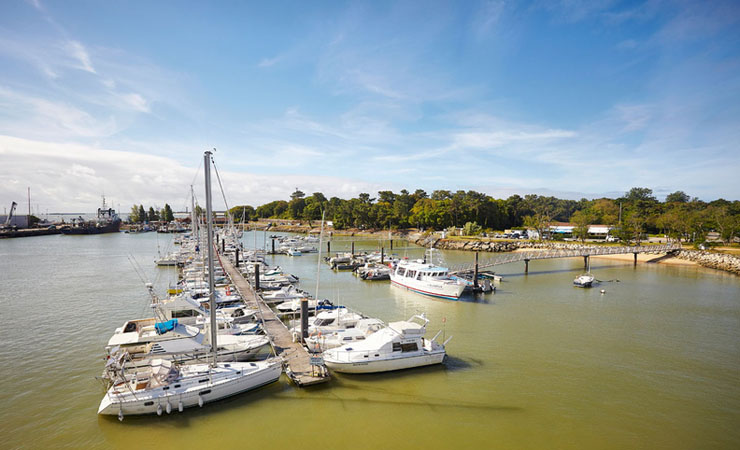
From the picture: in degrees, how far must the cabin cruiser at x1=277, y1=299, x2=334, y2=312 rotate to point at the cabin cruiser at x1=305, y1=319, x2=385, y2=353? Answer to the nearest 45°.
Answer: approximately 90° to its left

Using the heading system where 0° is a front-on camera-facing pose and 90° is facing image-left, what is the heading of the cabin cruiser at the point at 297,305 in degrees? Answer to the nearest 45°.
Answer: approximately 90°

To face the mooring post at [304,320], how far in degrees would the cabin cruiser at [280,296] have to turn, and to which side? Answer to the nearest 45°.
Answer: approximately 90° to its left

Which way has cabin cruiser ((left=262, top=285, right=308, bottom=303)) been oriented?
to the viewer's left

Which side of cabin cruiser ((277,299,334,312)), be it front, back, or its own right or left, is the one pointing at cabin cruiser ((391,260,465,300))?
back
